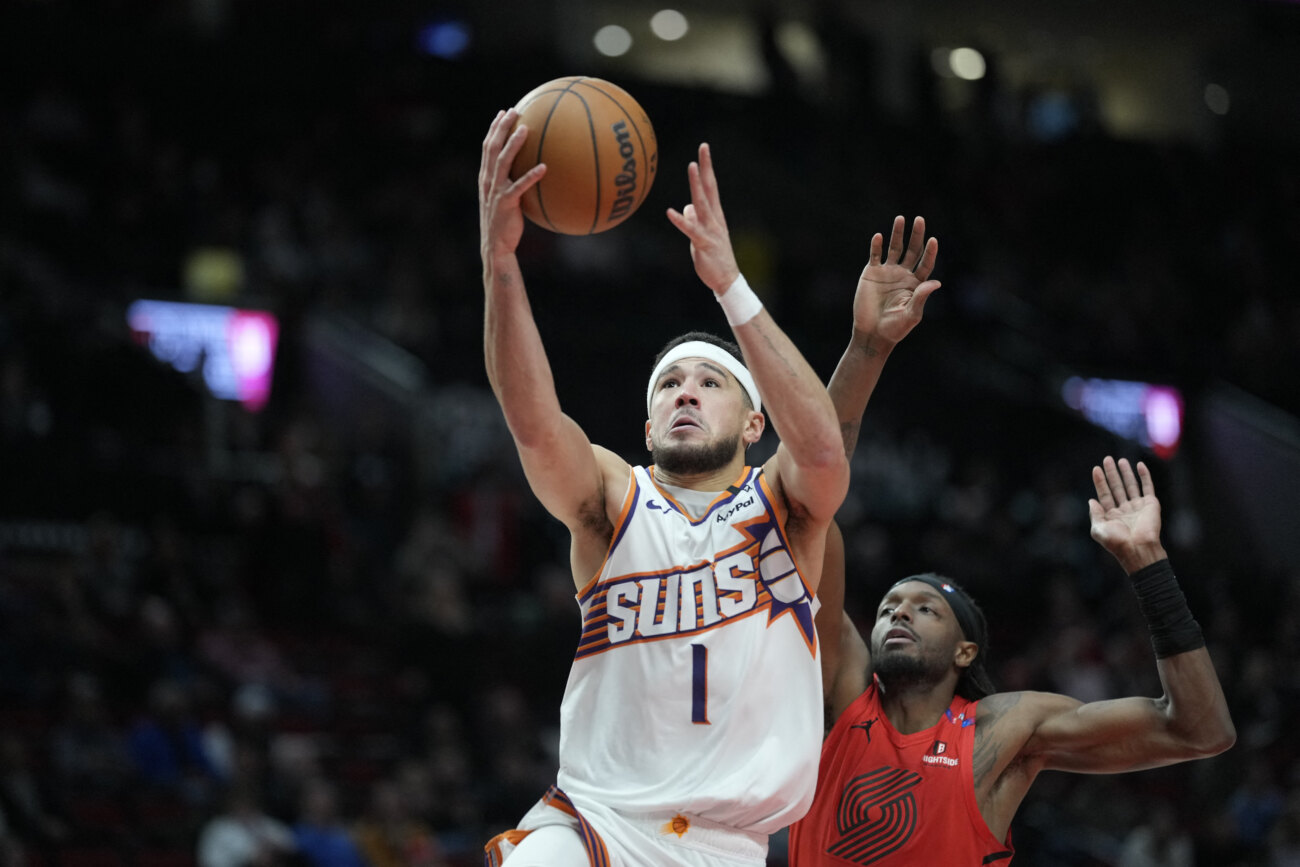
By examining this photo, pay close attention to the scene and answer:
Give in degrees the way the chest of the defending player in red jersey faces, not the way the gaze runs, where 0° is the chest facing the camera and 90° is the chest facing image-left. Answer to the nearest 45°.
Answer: approximately 45°

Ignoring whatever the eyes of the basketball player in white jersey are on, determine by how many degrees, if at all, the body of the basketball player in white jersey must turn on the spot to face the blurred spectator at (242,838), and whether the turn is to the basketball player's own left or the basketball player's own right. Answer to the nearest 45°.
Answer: approximately 135° to the basketball player's own right

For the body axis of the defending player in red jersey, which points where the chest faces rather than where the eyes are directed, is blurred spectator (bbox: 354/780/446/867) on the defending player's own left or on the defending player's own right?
on the defending player's own right

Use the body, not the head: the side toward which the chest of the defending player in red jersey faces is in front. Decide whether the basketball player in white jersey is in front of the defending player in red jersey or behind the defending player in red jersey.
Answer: in front

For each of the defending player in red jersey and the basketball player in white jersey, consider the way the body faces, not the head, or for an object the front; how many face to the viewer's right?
0

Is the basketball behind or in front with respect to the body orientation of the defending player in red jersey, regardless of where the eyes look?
in front

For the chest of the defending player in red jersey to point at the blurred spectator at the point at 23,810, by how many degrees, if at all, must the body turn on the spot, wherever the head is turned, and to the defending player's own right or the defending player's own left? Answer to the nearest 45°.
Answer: approximately 90° to the defending player's own right

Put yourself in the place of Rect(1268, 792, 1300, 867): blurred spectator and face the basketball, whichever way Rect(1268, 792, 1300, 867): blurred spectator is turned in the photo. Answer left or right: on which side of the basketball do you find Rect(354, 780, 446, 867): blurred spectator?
right

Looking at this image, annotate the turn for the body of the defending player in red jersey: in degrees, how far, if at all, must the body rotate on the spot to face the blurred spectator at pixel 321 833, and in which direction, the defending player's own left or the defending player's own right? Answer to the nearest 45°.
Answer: approximately 90° to the defending player's own right
